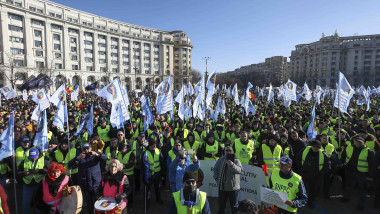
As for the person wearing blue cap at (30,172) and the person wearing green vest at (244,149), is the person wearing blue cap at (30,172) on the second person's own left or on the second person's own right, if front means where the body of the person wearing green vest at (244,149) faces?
on the second person's own right

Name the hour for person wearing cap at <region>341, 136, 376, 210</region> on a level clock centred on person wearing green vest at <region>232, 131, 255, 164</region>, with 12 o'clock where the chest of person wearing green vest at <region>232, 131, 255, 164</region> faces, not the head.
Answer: person wearing cap at <region>341, 136, 376, 210</region> is roughly at 9 o'clock from person wearing green vest at <region>232, 131, 255, 164</region>.

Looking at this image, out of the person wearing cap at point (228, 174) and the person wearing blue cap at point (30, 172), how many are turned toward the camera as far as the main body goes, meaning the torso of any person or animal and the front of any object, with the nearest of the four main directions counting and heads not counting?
2

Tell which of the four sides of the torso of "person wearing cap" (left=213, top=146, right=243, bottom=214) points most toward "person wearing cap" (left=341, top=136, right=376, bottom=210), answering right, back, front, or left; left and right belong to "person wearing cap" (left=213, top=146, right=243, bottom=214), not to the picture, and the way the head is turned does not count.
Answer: left

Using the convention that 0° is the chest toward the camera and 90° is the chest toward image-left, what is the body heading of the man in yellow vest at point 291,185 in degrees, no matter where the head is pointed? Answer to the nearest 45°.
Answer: approximately 45°

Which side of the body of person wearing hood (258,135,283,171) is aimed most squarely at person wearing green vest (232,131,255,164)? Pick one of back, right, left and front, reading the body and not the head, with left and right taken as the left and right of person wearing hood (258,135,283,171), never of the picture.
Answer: right
